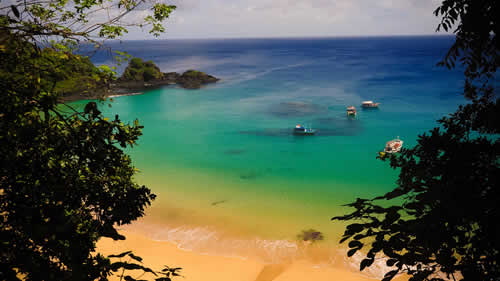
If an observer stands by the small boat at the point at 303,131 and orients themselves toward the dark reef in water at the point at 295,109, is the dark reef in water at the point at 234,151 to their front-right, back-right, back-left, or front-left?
back-left

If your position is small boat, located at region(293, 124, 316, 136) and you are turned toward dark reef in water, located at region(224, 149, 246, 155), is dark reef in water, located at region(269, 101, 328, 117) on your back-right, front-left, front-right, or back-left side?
back-right
